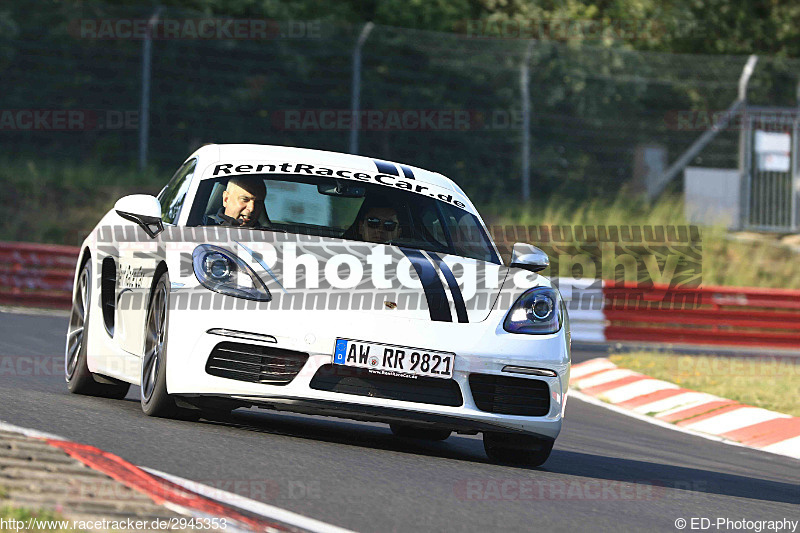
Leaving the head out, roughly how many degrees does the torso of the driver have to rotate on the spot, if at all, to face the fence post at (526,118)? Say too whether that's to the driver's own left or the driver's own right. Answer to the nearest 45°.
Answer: approximately 180°

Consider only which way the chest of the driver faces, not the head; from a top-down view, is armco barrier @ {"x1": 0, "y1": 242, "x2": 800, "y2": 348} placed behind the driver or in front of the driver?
behind

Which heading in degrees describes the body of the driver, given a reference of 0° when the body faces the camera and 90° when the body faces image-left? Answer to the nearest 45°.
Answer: approximately 0°

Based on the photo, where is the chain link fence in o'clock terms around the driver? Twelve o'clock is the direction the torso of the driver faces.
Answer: The chain link fence is roughly at 6 o'clock from the driver.

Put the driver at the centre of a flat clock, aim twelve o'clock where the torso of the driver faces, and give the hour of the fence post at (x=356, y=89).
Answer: The fence post is roughly at 6 o'clock from the driver.

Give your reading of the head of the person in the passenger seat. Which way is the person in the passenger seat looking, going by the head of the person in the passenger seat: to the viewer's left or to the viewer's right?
to the viewer's right

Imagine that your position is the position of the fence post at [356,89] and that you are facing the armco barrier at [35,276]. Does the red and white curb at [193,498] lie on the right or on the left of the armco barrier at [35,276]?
left
